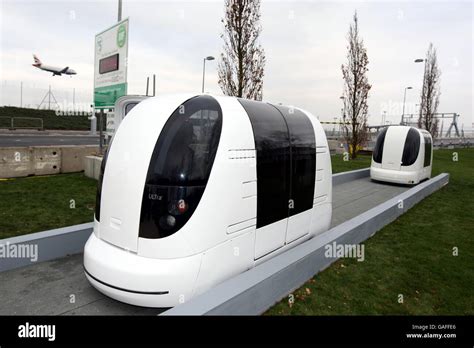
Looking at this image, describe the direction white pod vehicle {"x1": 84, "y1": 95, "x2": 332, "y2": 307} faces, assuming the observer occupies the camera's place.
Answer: facing the viewer and to the left of the viewer

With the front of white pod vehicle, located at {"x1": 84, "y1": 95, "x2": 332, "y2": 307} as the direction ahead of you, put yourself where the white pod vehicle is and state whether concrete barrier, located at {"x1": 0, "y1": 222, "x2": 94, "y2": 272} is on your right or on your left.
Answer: on your right

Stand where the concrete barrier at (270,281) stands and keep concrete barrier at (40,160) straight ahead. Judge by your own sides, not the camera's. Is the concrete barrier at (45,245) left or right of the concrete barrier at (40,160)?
left

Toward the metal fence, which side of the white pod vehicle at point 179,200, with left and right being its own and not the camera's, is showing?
right

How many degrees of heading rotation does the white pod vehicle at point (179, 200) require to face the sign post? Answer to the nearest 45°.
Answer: approximately 135° to its right

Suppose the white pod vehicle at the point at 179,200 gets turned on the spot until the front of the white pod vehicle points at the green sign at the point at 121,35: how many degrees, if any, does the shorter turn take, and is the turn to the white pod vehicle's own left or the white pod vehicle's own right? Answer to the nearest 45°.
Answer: approximately 135° to the white pod vehicle's own right

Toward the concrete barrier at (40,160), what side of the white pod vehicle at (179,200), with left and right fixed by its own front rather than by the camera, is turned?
right

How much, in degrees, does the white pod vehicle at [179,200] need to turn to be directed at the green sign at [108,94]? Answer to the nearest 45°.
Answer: approximately 135° to its right

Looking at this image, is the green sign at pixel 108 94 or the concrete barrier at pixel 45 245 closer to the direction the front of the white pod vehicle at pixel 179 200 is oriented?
the concrete barrier

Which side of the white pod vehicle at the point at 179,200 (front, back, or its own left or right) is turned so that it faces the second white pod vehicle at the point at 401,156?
back

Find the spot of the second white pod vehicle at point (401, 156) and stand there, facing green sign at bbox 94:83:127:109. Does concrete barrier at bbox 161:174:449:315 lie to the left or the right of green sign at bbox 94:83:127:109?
left
